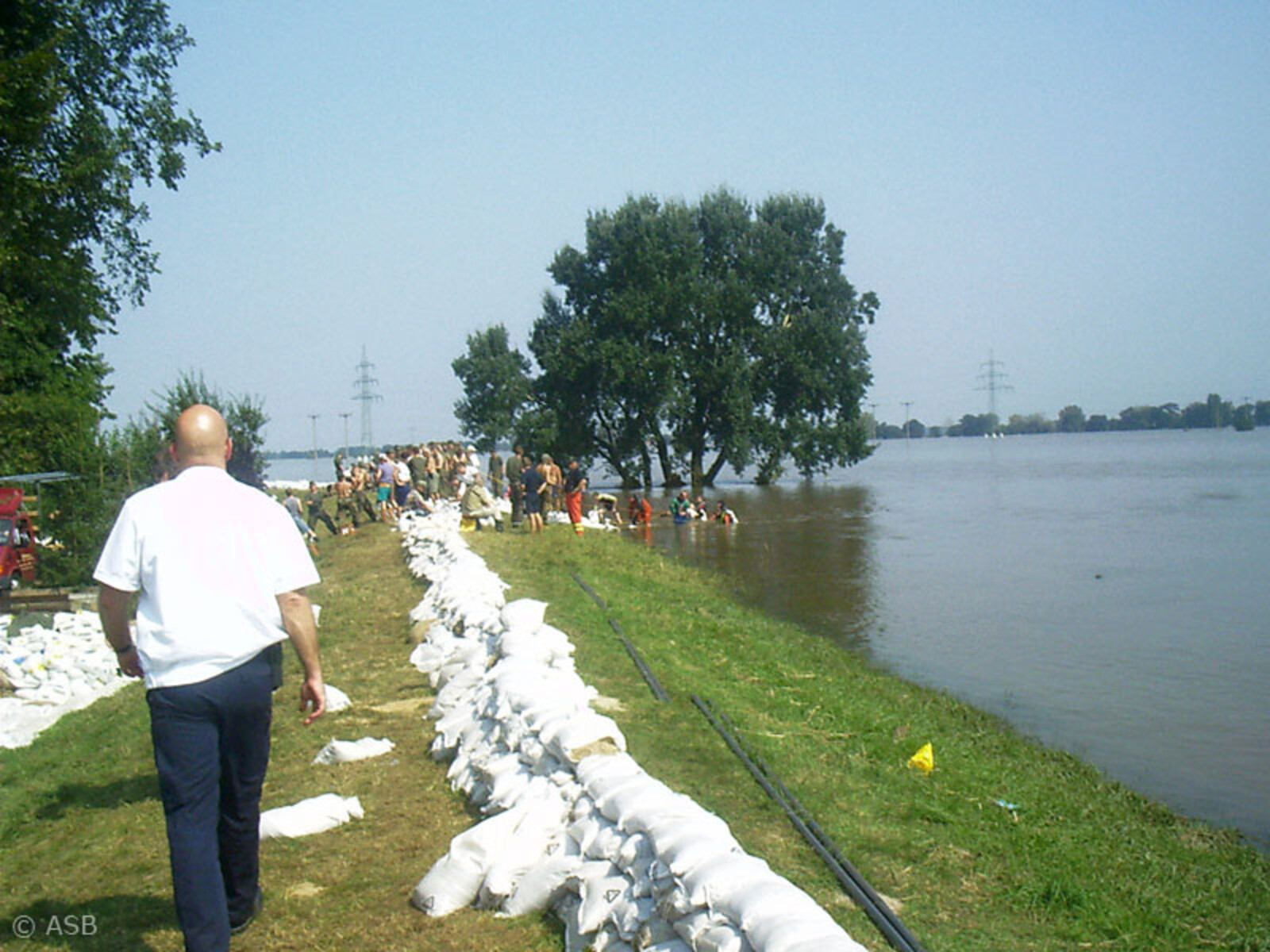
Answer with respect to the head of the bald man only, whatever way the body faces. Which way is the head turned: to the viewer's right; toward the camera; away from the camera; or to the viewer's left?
away from the camera

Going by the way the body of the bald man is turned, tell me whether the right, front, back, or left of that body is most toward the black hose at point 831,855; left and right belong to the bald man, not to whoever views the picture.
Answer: right

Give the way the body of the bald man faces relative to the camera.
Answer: away from the camera

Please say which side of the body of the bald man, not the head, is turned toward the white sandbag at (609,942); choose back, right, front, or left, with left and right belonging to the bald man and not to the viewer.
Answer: right
